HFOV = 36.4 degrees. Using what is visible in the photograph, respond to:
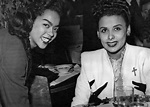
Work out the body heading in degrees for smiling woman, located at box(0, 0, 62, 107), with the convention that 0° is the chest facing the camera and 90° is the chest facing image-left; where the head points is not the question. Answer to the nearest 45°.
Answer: approximately 270°

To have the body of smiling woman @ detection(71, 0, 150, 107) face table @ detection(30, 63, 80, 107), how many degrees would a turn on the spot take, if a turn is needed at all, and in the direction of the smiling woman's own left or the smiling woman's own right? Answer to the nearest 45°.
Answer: approximately 45° to the smiling woman's own right

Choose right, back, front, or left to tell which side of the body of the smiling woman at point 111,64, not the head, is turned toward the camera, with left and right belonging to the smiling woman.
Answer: front

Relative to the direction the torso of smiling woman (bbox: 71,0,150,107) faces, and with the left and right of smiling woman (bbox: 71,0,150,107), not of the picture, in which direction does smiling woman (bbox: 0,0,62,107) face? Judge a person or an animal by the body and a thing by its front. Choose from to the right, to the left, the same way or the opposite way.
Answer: to the left

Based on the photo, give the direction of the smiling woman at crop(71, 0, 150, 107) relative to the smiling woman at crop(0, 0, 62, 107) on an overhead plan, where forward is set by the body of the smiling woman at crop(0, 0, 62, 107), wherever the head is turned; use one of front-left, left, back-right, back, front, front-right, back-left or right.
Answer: front

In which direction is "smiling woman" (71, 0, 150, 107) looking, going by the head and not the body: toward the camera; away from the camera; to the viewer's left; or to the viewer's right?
toward the camera

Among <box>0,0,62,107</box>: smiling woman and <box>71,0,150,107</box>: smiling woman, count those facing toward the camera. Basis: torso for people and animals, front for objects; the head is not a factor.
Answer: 1

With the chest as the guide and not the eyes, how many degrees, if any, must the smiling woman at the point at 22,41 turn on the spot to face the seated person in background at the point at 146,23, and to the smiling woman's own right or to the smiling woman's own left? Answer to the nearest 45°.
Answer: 0° — they already face them

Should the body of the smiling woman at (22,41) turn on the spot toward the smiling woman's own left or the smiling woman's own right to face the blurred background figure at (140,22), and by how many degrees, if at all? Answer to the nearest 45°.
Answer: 0° — they already face them
